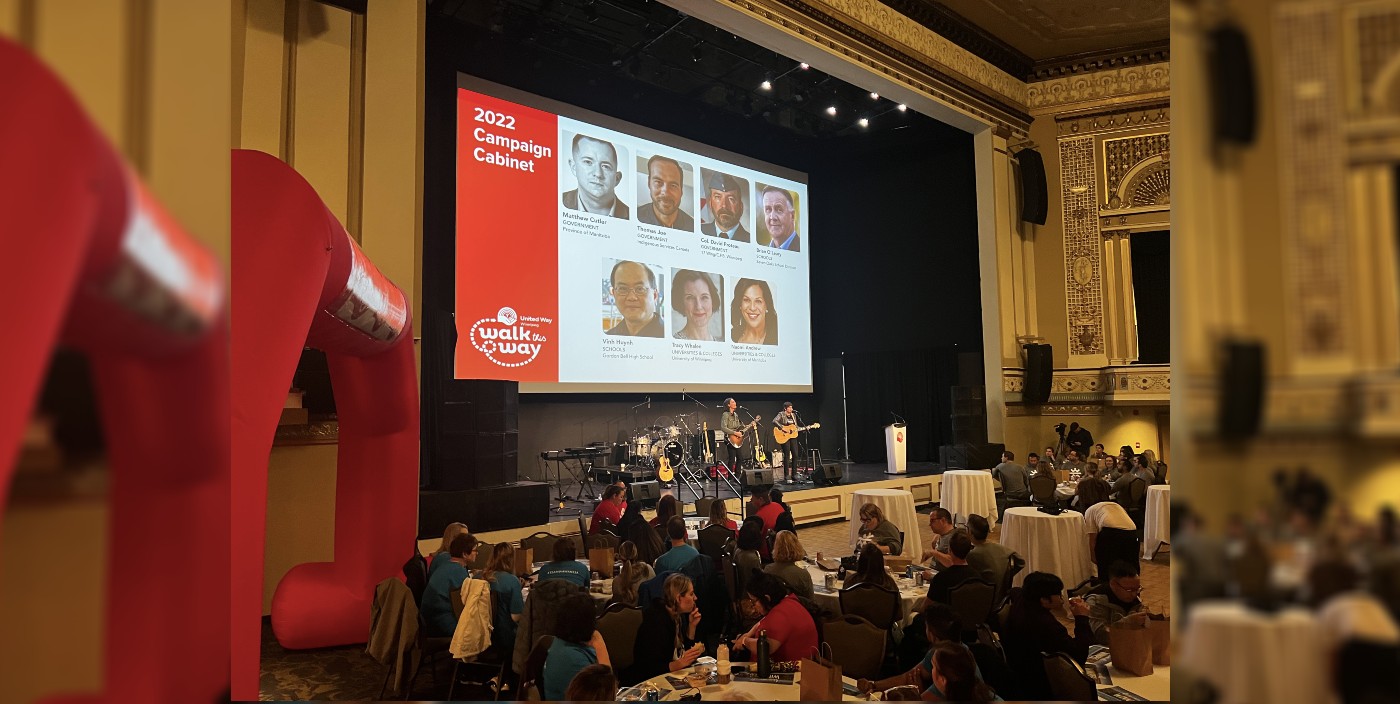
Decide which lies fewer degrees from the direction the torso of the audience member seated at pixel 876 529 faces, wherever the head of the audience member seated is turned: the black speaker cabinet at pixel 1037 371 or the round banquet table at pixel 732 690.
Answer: the round banquet table

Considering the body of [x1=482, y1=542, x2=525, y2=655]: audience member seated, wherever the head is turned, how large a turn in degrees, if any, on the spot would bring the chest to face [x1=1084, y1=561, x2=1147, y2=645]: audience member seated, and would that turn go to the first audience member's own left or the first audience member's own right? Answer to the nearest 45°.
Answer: approximately 45° to the first audience member's own right

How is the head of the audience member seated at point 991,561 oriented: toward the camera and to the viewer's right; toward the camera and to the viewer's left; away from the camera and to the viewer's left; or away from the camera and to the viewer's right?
away from the camera and to the viewer's left

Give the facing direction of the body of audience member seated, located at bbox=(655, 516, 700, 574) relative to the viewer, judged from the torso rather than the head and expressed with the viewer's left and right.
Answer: facing away from the viewer

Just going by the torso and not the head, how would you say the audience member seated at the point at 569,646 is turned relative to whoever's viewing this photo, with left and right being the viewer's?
facing away from the viewer and to the right of the viewer

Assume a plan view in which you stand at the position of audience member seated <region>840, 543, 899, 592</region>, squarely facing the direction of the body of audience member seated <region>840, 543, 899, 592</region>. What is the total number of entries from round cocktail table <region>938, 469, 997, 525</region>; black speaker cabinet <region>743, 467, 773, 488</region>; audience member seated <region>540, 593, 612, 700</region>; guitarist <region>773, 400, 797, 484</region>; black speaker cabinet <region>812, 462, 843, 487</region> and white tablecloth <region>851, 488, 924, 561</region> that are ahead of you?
5

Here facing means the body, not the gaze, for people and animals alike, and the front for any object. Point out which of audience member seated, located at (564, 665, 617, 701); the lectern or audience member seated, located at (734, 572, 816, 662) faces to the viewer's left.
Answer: audience member seated, located at (734, 572, 816, 662)

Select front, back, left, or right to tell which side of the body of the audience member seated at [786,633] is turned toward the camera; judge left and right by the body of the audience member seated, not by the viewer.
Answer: left

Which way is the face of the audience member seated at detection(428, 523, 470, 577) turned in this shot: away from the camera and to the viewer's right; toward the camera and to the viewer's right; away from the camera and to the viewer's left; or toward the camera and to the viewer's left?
away from the camera and to the viewer's right

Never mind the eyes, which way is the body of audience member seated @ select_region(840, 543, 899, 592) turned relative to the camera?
away from the camera

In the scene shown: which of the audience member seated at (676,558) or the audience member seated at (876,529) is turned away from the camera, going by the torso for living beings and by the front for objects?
the audience member seated at (676,558)

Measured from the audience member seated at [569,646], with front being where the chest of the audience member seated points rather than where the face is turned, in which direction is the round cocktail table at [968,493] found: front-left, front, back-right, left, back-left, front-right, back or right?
front

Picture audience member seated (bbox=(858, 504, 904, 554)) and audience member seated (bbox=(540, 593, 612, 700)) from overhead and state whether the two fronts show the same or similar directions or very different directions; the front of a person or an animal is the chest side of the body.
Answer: very different directions

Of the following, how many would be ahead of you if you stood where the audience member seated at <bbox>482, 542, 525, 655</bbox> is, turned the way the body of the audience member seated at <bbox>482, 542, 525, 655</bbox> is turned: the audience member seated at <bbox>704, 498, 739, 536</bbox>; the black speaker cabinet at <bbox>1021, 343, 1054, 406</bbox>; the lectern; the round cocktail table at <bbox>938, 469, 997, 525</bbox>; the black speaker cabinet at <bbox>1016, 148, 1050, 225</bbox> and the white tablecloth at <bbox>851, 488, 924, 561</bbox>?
6

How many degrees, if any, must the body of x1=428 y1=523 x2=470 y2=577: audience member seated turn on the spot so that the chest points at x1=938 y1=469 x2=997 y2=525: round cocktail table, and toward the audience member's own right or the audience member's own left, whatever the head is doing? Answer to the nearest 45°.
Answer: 0° — they already face it

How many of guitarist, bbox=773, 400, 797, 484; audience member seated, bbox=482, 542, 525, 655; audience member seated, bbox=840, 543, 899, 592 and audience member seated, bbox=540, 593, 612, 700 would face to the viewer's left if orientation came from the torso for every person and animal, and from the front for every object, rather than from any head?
0

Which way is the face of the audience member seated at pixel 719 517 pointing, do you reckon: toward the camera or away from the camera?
away from the camera

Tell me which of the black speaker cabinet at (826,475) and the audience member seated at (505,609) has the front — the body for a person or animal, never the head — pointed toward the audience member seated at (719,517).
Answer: the audience member seated at (505,609)

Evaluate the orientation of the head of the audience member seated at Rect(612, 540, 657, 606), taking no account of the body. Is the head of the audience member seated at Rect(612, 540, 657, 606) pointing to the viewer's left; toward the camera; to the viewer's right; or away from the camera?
away from the camera

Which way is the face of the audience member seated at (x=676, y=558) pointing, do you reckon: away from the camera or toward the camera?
away from the camera
